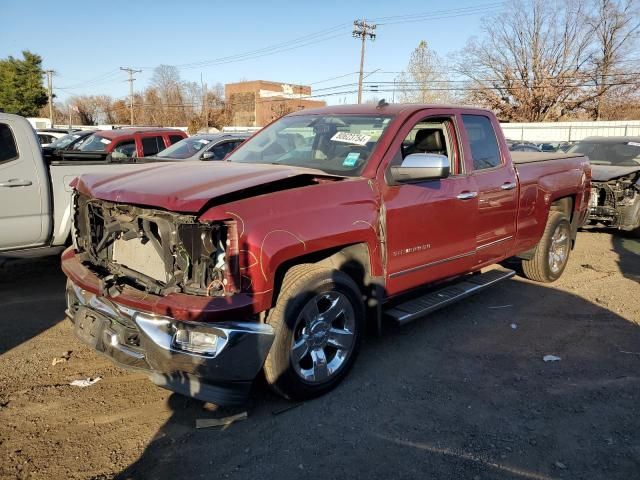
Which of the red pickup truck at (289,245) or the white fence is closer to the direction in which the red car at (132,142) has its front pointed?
the red pickup truck

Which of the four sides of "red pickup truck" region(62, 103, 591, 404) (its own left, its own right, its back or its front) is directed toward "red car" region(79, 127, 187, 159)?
right

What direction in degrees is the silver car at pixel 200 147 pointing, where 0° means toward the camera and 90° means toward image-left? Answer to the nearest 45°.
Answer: approximately 45°

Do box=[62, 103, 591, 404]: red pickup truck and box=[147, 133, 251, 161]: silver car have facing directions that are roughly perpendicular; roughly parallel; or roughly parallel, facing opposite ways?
roughly parallel

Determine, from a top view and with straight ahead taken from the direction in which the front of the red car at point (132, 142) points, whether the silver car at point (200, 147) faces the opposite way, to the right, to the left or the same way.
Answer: the same way

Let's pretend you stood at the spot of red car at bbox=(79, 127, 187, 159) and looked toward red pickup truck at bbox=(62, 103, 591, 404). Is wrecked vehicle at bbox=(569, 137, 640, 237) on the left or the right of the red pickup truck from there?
left

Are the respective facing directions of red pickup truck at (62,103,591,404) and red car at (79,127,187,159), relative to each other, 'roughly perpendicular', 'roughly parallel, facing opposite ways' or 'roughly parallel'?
roughly parallel

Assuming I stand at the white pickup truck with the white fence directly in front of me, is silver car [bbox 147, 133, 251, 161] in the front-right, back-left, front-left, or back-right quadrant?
front-left

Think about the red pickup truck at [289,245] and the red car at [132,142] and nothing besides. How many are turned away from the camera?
0

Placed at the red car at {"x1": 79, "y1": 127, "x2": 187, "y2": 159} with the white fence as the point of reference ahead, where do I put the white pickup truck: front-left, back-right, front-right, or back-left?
back-right

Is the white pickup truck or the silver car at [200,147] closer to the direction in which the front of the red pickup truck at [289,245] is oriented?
the white pickup truck

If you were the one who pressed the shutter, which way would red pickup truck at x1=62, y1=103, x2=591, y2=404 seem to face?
facing the viewer and to the left of the viewer

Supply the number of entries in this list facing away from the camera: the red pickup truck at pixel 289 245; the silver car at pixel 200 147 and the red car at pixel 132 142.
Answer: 0

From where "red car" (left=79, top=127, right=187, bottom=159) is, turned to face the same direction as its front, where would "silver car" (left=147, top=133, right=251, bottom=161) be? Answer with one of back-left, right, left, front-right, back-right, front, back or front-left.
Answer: left

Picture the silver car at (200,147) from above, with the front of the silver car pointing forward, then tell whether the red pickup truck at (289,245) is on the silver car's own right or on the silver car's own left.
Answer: on the silver car's own left

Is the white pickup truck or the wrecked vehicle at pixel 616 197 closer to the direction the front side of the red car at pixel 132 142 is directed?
the white pickup truck

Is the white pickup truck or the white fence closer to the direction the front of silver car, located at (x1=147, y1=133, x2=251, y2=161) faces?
the white pickup truck
